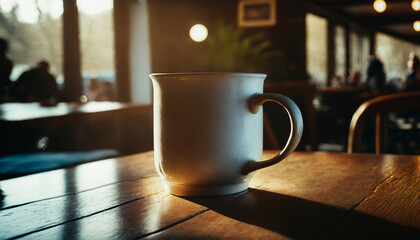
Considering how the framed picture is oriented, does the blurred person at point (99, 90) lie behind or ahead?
ahead

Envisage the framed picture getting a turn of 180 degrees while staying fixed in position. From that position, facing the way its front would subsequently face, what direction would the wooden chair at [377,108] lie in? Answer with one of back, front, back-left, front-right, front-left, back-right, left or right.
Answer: back

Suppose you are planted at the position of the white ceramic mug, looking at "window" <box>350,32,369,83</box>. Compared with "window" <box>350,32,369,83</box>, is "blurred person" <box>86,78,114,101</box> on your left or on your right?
left

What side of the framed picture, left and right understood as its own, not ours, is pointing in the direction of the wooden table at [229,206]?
front

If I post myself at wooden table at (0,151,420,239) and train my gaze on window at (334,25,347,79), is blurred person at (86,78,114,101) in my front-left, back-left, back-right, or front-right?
front-left

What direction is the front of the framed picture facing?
toward the camera

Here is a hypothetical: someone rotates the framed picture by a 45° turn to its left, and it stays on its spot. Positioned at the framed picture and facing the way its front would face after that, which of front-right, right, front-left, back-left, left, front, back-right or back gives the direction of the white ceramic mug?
front-right
